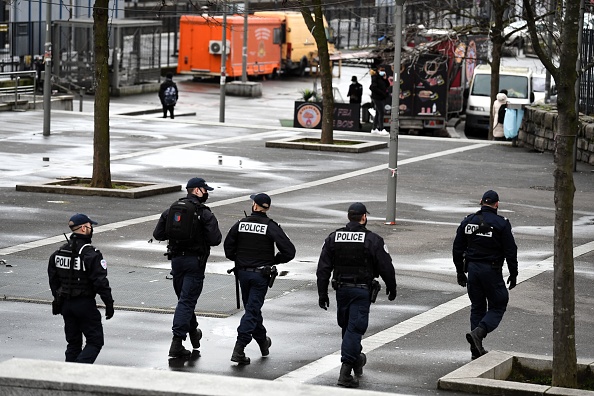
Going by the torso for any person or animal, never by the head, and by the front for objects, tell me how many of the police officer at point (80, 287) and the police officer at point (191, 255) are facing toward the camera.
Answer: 0

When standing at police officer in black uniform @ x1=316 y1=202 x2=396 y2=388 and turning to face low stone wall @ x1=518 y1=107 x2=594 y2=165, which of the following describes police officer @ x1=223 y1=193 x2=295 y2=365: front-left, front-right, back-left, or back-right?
front-left

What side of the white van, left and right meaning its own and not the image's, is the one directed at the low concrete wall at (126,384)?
front

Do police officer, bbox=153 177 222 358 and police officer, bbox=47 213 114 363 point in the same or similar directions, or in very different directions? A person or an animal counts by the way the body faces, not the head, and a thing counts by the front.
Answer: same or similar directions

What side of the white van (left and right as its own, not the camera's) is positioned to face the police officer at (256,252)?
front

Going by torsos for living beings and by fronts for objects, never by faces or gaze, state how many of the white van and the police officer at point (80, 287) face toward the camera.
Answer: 1

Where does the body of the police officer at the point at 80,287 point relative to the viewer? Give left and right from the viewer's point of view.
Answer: facing away from the viewer and to the right of the viewer

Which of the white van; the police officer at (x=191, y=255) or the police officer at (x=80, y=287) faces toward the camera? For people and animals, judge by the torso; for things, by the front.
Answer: the white van

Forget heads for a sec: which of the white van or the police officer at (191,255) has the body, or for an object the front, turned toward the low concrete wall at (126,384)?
the white van

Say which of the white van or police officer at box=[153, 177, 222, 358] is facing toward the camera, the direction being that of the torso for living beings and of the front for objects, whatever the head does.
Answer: the white van

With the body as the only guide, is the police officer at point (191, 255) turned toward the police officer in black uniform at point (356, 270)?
no

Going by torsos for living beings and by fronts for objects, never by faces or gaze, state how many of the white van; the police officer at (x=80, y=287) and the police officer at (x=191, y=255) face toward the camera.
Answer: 1

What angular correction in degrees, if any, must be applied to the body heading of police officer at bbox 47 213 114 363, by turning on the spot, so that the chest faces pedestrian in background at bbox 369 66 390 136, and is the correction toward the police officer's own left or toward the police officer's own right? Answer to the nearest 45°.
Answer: approximately 45° to the police officer's own left

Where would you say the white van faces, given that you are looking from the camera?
facing the viewer

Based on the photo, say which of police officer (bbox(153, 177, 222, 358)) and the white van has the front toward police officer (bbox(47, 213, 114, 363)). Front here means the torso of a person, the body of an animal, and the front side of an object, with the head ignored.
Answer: the white van
